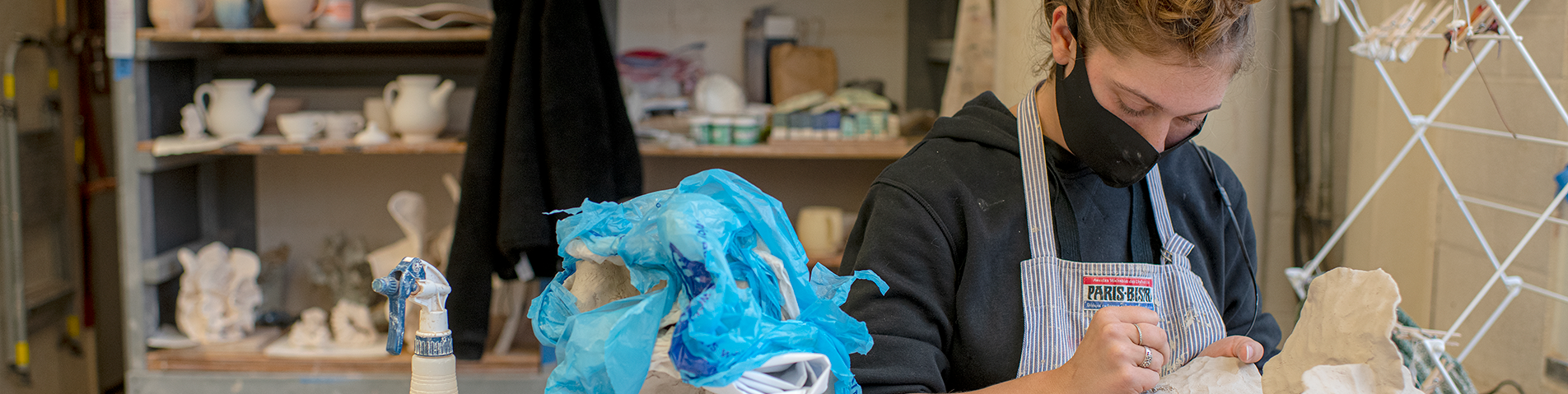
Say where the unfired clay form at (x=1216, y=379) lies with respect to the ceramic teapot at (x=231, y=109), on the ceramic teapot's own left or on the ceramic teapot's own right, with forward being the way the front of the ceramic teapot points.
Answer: on the ceramic teapot's own right

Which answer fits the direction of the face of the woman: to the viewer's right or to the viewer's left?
to the viewer's right

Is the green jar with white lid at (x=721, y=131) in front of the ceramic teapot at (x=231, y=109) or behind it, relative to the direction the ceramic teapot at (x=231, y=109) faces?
in front

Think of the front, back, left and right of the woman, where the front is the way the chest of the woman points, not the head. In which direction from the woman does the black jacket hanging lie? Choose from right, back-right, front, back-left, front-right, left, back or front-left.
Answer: back

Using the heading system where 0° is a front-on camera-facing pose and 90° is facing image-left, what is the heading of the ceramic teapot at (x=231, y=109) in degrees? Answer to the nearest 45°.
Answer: approximately 270°

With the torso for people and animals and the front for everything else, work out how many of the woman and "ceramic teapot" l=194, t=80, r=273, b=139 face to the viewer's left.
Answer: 0

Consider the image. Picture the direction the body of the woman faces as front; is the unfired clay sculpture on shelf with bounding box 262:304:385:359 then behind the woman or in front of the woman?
behind

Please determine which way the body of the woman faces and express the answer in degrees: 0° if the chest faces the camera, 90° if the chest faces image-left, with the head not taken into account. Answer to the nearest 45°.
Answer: approximately 315°
